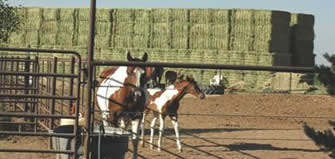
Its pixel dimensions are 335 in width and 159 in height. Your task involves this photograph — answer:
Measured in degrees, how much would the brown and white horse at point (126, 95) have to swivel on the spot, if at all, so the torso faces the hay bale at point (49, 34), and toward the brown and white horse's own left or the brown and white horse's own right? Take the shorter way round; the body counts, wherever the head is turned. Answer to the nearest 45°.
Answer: approximately 135° to the brown and white horse's own left

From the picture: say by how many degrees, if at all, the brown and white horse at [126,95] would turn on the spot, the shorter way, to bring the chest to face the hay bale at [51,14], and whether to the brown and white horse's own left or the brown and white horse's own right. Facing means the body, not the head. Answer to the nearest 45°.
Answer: approximately 135° to the brown and white horse's own left

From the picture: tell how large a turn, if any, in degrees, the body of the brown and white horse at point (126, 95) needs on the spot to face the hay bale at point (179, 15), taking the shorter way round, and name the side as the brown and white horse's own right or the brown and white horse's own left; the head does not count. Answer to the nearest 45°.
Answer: approximately 135° to the brown and white horse's own left

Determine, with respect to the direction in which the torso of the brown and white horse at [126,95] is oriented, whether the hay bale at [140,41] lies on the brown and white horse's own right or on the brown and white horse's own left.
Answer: on the brown and white horse's own left

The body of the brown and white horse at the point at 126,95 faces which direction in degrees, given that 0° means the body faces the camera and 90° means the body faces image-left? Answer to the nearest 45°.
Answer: approximately 315°

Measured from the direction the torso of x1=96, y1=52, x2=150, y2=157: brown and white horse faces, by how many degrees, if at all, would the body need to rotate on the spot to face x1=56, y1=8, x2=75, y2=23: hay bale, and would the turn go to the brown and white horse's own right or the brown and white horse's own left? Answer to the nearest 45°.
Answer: approximately 135° to the brown and white horse's own left

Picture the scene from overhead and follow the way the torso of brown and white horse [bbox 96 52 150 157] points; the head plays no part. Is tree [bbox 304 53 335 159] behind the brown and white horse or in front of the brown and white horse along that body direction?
in front

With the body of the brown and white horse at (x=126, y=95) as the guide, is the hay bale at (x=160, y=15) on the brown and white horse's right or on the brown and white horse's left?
on the brown and white horse's left

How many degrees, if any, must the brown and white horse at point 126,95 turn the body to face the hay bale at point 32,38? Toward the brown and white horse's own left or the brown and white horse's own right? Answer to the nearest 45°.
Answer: approximately 135° to the brown and white horse's own left

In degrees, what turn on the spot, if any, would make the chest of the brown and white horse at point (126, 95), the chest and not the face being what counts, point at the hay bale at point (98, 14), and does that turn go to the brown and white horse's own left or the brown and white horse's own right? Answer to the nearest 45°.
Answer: approximately 135° to the brown and white horse's own left

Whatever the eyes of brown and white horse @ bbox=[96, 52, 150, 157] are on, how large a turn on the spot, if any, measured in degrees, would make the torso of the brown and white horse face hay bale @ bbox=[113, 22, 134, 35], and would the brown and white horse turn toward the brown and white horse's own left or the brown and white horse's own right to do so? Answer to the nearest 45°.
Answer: approximately 135° to the brown and white horse's own left
